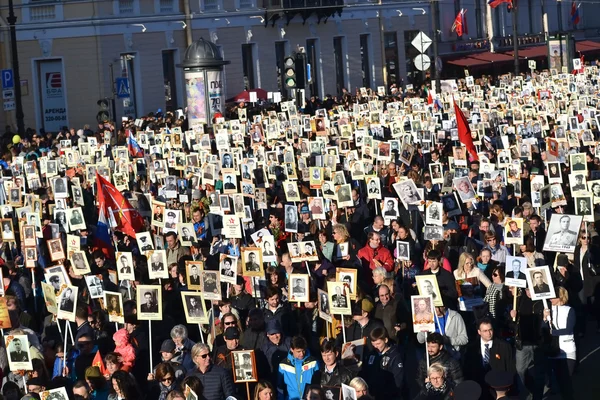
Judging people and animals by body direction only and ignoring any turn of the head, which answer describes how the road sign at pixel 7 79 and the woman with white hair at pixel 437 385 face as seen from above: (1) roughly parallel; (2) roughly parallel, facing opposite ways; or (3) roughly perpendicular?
roughly parallel

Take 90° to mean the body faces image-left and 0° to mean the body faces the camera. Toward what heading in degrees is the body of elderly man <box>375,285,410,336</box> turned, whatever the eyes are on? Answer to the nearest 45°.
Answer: approximately 45°

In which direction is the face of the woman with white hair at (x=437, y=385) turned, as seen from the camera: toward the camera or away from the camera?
toward the camera

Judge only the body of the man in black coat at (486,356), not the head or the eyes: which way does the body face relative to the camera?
toward the camera

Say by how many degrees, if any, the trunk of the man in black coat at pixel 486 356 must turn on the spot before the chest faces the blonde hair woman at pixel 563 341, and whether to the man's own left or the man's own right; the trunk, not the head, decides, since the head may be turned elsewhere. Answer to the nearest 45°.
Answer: approximately 135° to the man's own left

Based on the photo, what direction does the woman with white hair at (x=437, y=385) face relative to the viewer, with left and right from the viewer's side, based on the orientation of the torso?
facing the viewer

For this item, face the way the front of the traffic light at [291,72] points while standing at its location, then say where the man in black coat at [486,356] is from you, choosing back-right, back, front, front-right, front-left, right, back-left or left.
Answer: front

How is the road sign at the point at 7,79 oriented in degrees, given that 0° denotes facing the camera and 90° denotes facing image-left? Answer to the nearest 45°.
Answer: approximately 0°

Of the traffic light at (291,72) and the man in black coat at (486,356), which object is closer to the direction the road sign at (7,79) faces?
the man in black coat

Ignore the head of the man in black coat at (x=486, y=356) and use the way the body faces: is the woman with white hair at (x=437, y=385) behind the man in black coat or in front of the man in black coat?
in front
